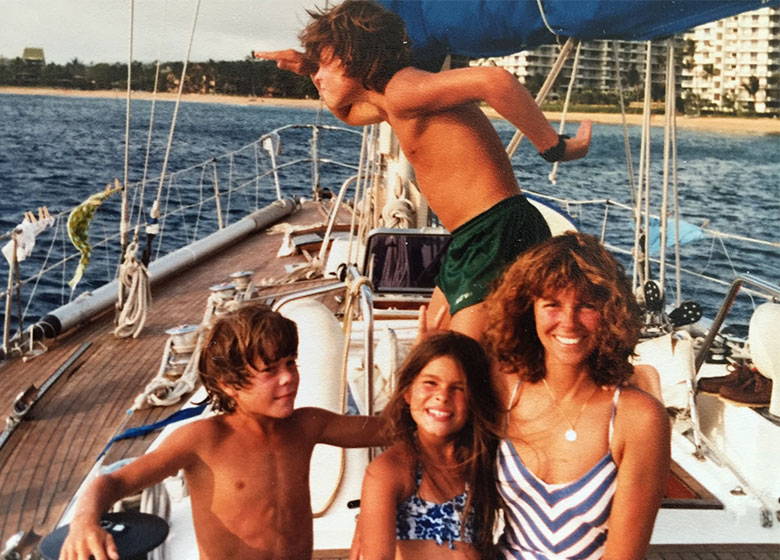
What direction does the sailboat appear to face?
away from the camera

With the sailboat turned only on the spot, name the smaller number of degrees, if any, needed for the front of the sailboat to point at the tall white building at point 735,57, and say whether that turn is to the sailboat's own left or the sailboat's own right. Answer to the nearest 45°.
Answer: approximately 45° to the sailboat's own right
